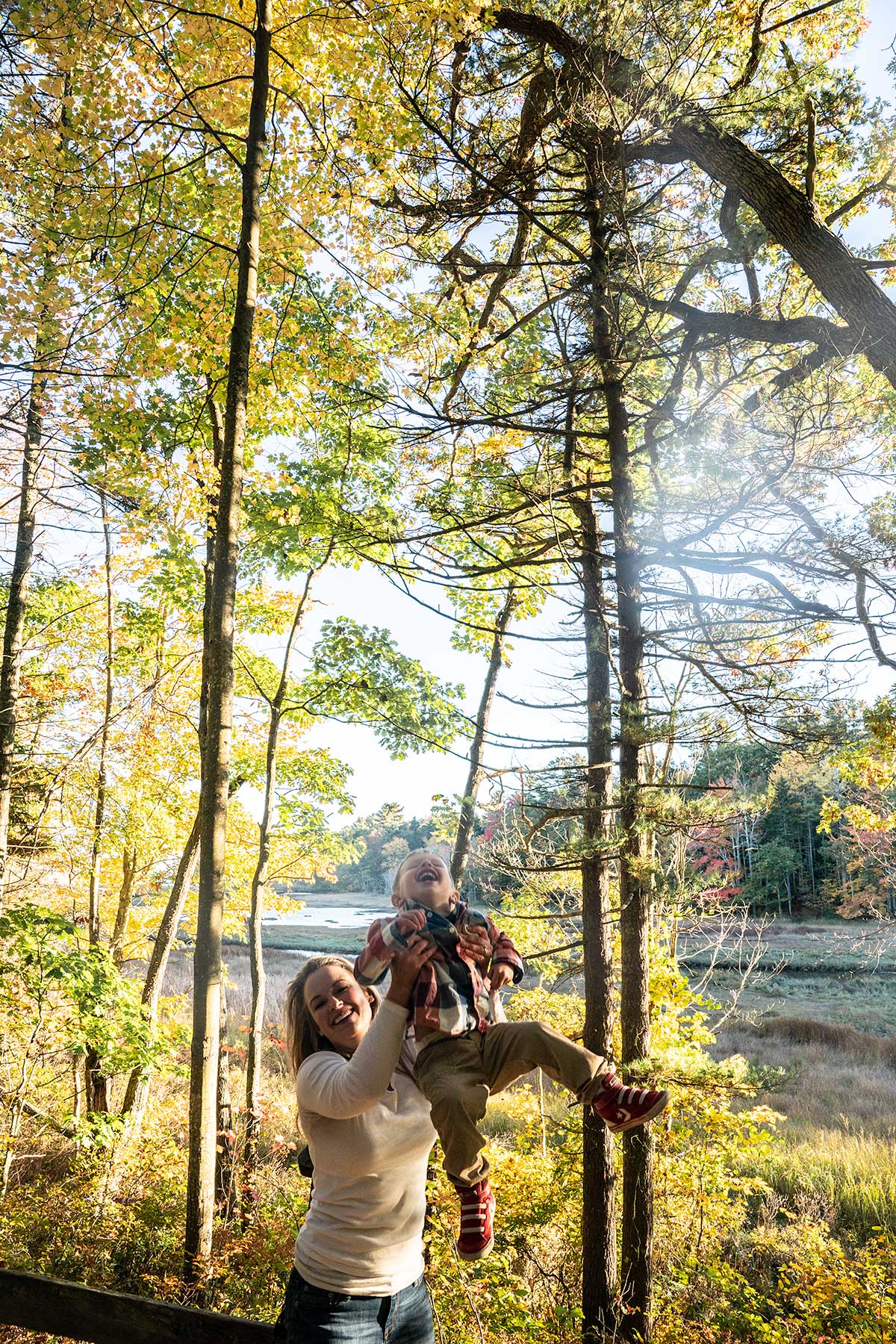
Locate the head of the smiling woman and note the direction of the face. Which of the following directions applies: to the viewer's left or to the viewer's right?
to the viewer's right

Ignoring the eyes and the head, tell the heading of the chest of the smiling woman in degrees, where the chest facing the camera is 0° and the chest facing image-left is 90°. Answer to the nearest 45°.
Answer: approximately 315°

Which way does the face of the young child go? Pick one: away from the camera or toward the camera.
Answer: toward the camera
